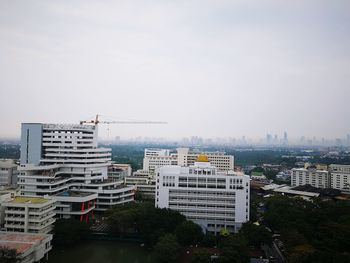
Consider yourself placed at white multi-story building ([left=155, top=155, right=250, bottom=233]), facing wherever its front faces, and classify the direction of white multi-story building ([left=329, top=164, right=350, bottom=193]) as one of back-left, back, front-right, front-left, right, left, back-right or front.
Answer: back-left

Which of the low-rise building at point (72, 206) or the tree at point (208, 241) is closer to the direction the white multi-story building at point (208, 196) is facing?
the tree

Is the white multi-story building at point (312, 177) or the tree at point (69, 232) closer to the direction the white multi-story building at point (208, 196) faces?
the tree

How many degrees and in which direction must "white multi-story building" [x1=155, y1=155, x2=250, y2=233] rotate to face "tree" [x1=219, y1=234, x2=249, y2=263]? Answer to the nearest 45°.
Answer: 0° — it already faces it

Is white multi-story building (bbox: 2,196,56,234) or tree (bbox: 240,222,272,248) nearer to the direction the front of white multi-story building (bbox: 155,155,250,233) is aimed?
the tree

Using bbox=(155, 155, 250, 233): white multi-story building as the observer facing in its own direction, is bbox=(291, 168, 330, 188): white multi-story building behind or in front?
behind

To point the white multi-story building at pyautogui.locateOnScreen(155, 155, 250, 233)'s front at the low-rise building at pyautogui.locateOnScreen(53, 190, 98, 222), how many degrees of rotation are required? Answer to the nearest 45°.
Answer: approximately 90° to its right

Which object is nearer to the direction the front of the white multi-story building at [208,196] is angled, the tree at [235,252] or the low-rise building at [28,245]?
the tree

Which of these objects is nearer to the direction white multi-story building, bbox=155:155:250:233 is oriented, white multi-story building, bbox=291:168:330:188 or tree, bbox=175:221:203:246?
the tree

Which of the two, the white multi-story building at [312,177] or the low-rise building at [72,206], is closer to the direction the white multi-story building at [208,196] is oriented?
the low-rise building

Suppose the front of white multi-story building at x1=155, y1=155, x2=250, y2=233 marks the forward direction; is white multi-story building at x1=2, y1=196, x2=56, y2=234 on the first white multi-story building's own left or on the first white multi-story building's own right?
on the first white multi-story building's own right

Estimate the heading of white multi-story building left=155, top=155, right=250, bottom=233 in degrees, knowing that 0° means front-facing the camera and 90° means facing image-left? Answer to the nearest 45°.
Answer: approximately 0°

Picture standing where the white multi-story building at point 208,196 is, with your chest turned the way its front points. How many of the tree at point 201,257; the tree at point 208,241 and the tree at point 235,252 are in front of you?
3

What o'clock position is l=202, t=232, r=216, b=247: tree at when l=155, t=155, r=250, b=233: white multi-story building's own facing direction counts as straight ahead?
The tree is roughly at 12 o'clock from the white multi-story building.

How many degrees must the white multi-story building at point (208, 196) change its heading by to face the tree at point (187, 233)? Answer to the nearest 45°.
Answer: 0° — it already faces it
